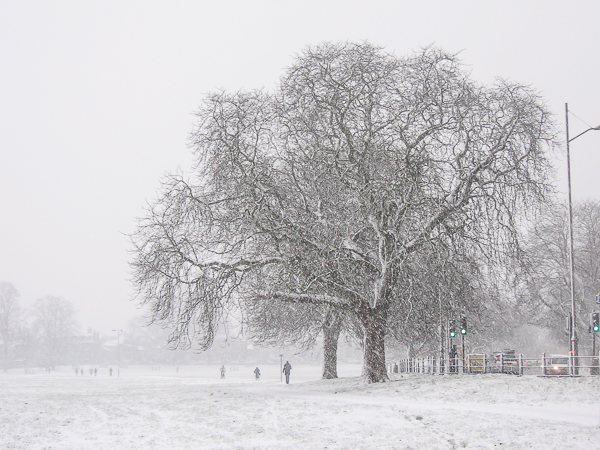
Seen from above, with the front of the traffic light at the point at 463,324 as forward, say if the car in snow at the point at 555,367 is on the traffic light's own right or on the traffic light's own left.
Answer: on the traffic light's own left

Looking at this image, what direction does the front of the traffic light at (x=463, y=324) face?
toward the camera

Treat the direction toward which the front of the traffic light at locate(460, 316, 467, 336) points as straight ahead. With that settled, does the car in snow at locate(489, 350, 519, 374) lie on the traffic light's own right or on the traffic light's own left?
on the traffic light's own left

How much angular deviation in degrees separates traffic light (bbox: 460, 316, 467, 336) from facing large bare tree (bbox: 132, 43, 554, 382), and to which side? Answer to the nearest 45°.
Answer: approximately 45° to its right
